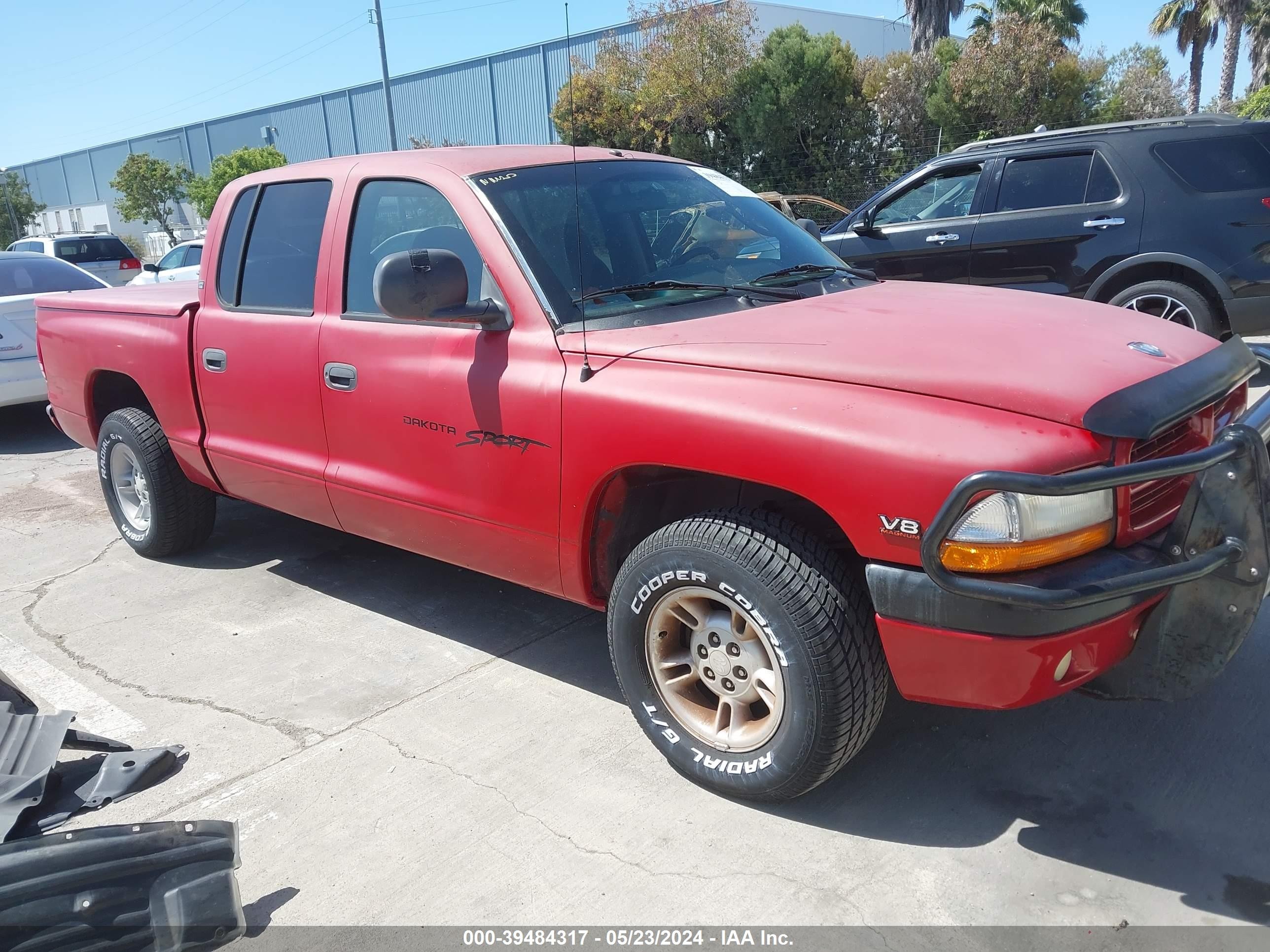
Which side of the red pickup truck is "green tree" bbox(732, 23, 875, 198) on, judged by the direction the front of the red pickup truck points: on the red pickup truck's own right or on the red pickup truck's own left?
on the red pickup truck's own left

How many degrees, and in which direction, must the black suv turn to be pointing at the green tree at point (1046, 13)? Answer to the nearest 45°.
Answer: approximately 90° to its right

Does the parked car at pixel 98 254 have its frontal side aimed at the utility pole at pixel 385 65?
no

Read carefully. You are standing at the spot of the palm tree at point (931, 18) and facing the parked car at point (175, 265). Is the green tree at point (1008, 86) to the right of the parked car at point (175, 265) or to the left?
left

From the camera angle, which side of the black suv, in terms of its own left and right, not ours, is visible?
left

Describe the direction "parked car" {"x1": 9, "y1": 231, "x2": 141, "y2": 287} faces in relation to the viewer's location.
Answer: facing away from the viewer and to the left of the viewer

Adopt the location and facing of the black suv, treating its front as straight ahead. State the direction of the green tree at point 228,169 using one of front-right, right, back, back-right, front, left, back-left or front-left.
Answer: front-right

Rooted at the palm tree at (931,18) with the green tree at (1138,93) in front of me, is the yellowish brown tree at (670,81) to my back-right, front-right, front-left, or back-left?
back-right

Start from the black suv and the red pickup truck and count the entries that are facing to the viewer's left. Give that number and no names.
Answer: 1

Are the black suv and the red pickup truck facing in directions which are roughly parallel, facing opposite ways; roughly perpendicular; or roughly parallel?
roughly parallel, facing opposite ways

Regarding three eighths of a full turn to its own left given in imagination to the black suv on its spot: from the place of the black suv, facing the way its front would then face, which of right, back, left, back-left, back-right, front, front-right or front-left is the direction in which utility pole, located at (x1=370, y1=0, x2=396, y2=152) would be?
back

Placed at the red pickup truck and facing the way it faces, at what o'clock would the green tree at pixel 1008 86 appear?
The green tree is roughly at 8 o'clock from the red pickup truck.

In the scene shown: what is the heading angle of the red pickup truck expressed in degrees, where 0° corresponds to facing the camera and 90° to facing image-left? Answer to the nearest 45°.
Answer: approximately 315°

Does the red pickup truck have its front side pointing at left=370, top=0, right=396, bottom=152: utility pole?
no

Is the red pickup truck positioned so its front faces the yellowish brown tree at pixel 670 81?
no

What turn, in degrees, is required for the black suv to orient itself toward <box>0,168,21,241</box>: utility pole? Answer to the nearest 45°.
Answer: approximately 45° to its right

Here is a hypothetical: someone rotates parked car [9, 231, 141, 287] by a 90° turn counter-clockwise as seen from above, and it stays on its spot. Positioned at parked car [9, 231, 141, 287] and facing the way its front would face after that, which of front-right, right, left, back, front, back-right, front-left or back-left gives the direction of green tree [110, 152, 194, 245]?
back-right
